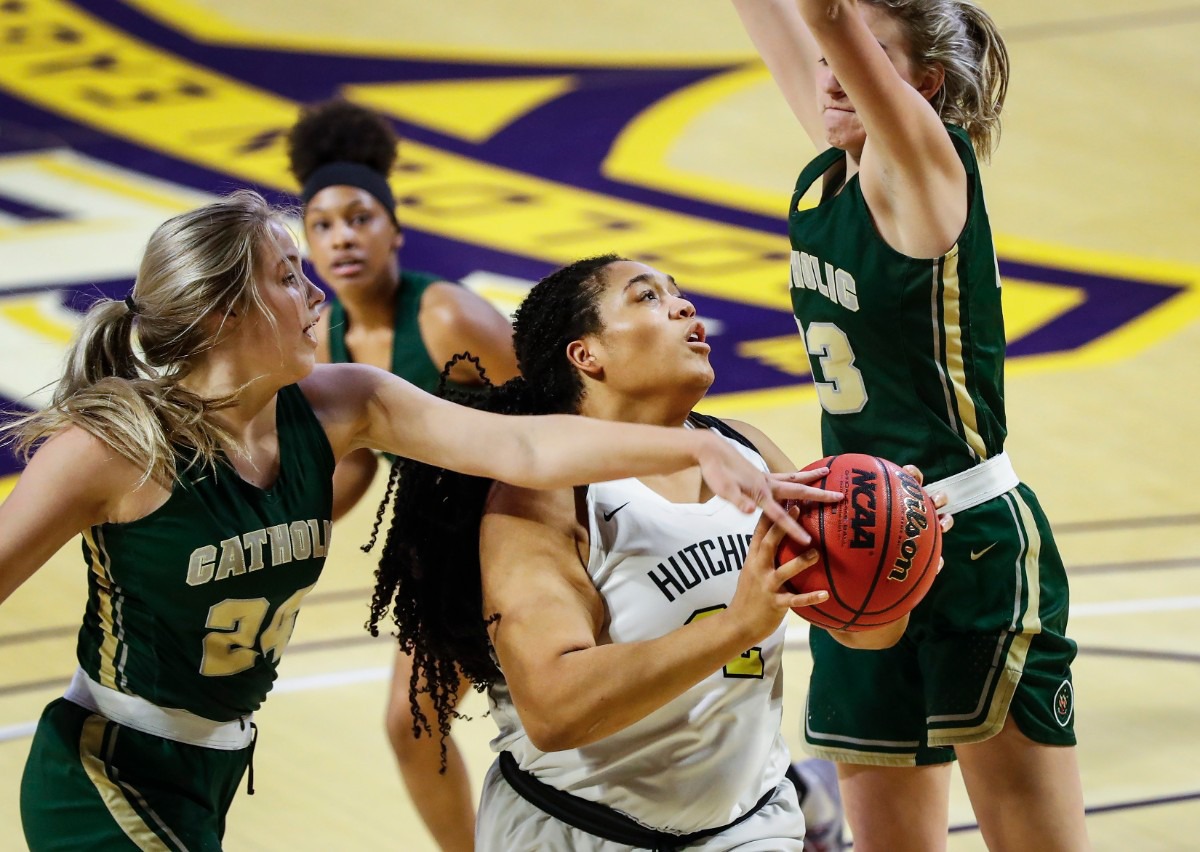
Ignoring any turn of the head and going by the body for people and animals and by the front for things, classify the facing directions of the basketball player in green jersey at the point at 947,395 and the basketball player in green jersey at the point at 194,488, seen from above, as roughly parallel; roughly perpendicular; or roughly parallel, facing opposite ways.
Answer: roughly perpendicular

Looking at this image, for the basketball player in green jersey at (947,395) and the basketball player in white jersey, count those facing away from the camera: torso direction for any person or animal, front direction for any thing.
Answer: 0

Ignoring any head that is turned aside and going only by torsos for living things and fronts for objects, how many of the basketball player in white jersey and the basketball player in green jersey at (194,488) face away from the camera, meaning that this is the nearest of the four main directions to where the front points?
0

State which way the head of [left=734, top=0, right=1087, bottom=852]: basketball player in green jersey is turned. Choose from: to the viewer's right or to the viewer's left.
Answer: to the viewer's left

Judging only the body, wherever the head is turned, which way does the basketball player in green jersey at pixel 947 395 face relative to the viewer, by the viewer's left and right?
facing the viewer and to the left of the viewer

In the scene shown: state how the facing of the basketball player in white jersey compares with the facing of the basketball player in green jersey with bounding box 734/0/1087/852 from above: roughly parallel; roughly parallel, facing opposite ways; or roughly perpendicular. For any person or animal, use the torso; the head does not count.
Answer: roughly perpendicular

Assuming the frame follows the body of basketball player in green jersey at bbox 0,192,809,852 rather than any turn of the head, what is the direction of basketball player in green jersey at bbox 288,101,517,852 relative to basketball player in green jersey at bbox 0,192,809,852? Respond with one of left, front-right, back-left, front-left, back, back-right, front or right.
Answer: back-left

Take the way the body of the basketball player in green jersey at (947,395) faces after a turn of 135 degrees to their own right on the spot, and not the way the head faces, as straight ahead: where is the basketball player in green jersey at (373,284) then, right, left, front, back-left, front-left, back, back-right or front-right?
front-left

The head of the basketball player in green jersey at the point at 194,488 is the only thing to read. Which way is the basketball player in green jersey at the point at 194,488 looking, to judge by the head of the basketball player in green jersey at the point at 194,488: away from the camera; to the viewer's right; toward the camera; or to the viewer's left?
to the viewer's right

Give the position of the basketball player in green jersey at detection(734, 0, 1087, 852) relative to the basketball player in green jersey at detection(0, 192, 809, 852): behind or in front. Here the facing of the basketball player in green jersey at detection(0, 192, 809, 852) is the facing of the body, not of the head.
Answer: in front

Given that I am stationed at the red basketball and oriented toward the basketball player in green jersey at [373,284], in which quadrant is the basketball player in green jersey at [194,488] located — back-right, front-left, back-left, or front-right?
front-left

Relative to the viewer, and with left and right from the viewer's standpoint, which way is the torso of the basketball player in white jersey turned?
facing the viewer and to the right of the viewer

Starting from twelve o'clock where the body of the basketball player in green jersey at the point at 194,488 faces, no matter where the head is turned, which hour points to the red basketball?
The red basketball is roughly at 11 o'clock from the basketball player in green jersey.
